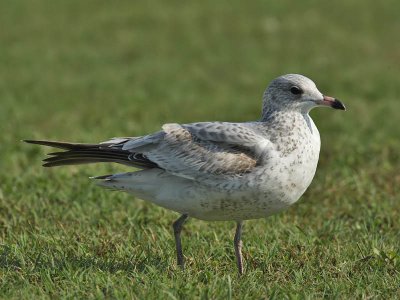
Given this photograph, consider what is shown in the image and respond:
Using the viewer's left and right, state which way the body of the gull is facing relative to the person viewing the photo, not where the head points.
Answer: facing to the right of the viewer
